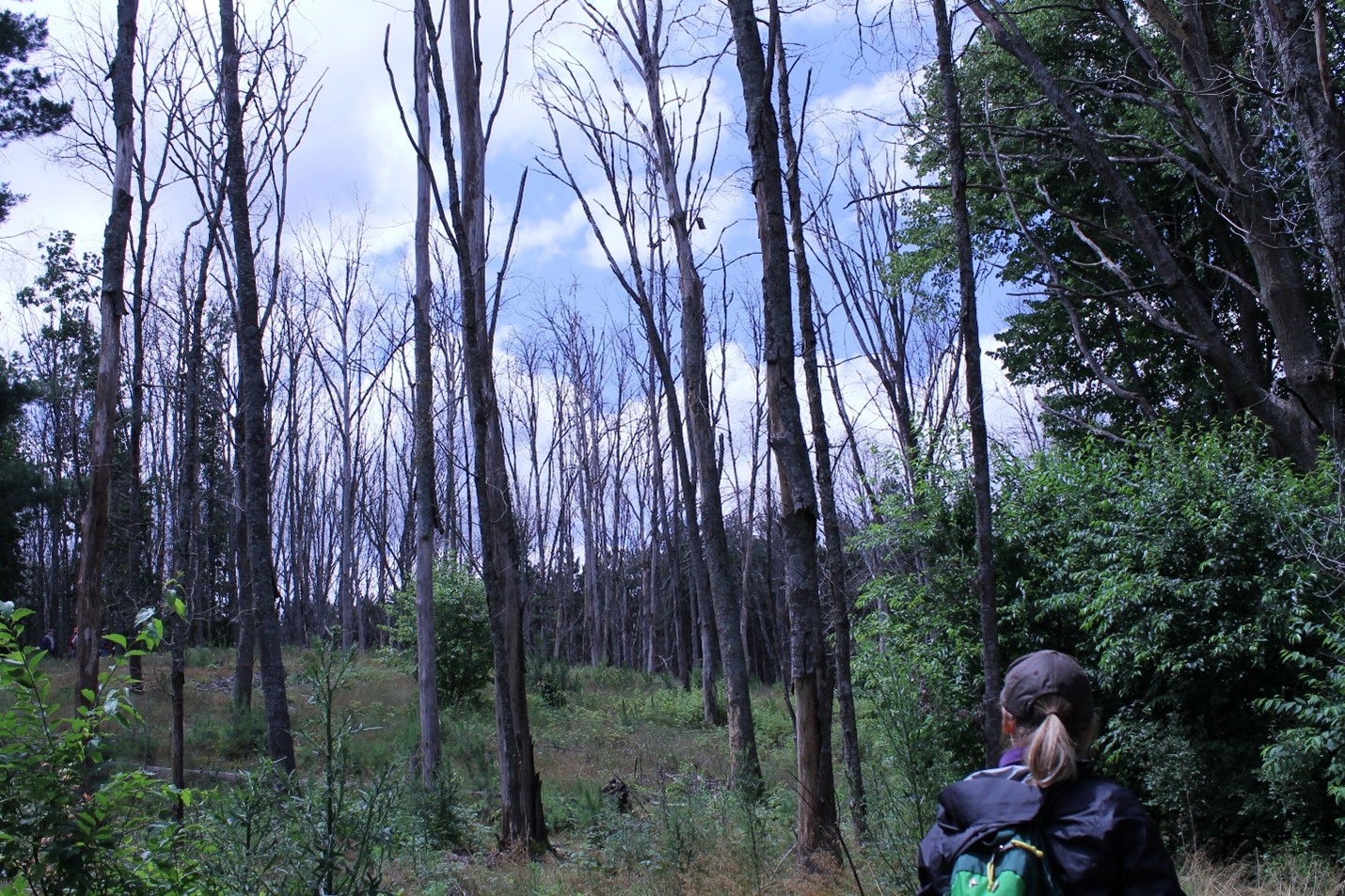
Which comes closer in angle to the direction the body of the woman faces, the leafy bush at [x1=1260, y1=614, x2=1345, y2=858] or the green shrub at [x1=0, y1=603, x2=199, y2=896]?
the leafy bush

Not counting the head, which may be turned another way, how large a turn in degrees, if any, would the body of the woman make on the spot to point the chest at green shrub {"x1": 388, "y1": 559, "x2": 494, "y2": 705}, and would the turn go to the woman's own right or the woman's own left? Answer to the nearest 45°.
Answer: approximately 45° to the woman's own left

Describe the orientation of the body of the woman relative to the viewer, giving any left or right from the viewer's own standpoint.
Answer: facing away from the viewer

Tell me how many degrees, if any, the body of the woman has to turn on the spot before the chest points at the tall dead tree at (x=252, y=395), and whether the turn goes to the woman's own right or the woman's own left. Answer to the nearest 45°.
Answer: approximately 45° to the woman's own left

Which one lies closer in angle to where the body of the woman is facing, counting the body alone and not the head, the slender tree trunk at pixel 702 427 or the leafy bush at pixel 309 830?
the slender tree trunk

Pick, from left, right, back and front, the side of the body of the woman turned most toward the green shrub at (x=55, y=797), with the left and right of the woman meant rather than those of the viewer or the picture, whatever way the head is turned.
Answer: left
